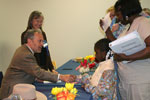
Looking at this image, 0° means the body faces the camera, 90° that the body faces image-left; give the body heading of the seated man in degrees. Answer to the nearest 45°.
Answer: approximately 270°

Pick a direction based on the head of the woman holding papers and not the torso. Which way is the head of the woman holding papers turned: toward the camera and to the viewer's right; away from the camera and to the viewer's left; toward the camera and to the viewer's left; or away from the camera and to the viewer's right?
away from the camera and to the viewer's left

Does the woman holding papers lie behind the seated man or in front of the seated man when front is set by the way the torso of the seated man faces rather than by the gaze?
in front

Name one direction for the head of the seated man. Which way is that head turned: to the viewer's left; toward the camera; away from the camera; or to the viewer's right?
to the viewer's right

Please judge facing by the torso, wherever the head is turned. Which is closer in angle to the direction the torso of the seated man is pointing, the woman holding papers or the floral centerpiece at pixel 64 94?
the woman holding papers

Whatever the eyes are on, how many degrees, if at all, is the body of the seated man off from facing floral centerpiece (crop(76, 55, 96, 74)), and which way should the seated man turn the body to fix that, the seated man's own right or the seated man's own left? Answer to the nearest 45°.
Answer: approximately 45° to the seated man's own left

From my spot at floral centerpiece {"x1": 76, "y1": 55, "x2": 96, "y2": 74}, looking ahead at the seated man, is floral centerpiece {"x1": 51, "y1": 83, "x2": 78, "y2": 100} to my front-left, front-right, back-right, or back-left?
front-left

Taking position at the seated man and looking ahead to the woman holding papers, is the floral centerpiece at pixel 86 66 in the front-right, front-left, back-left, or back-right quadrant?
front-left
